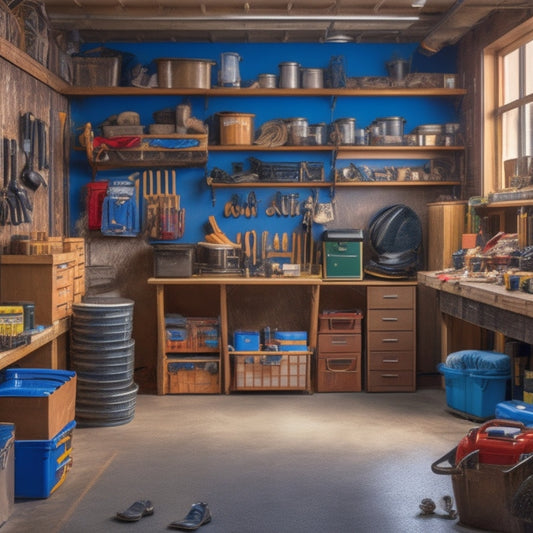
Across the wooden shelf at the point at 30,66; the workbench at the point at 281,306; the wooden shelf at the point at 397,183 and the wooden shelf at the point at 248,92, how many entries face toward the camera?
3

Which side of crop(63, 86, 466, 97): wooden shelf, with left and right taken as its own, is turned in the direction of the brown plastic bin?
front

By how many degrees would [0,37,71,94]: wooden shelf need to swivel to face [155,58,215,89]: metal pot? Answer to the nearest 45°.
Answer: approximately 45° to its left

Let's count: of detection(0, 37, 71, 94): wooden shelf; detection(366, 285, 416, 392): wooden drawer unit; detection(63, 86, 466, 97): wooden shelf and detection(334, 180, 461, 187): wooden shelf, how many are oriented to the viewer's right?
1

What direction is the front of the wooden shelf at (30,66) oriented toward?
to the viewer's right

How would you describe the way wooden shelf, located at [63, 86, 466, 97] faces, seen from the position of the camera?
facing the viewer

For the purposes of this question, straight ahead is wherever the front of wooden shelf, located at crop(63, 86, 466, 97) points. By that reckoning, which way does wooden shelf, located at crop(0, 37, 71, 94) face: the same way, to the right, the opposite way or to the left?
to the left

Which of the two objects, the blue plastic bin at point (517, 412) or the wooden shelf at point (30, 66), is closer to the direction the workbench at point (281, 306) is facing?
the blue plastic bin

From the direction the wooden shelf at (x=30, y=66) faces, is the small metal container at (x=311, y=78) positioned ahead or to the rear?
ahead
